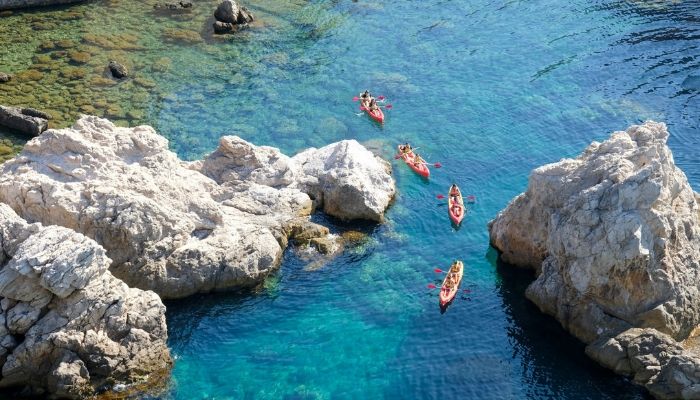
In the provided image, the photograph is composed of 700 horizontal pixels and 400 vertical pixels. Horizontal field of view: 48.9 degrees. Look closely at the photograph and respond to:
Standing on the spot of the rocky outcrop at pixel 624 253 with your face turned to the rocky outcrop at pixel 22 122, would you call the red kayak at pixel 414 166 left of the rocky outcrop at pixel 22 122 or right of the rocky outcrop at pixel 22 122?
right

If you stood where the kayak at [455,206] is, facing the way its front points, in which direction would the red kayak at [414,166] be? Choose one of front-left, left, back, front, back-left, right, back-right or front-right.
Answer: back-right

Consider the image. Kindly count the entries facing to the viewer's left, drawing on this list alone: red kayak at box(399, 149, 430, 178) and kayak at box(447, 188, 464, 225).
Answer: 0

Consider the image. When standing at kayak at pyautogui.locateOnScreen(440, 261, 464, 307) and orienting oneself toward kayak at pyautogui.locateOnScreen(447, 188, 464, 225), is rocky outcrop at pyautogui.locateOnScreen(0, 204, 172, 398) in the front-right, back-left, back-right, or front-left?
back-left

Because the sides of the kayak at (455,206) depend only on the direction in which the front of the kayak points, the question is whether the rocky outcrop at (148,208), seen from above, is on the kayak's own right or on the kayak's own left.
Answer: on the kayak's own right

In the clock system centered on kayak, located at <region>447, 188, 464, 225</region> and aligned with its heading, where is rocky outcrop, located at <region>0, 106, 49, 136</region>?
The rocky outcrop is roughly at 3 o'clock from the kayak.

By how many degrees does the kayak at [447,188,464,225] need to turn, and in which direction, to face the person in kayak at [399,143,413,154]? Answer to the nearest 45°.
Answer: approximately 135° to its right

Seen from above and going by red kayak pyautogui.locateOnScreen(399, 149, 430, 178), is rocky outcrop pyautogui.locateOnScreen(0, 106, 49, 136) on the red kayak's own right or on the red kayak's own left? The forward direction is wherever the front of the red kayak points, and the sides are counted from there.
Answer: on the red kayak's own right

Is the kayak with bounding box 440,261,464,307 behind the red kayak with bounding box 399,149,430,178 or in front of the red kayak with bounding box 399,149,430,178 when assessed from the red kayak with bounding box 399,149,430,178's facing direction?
in front
